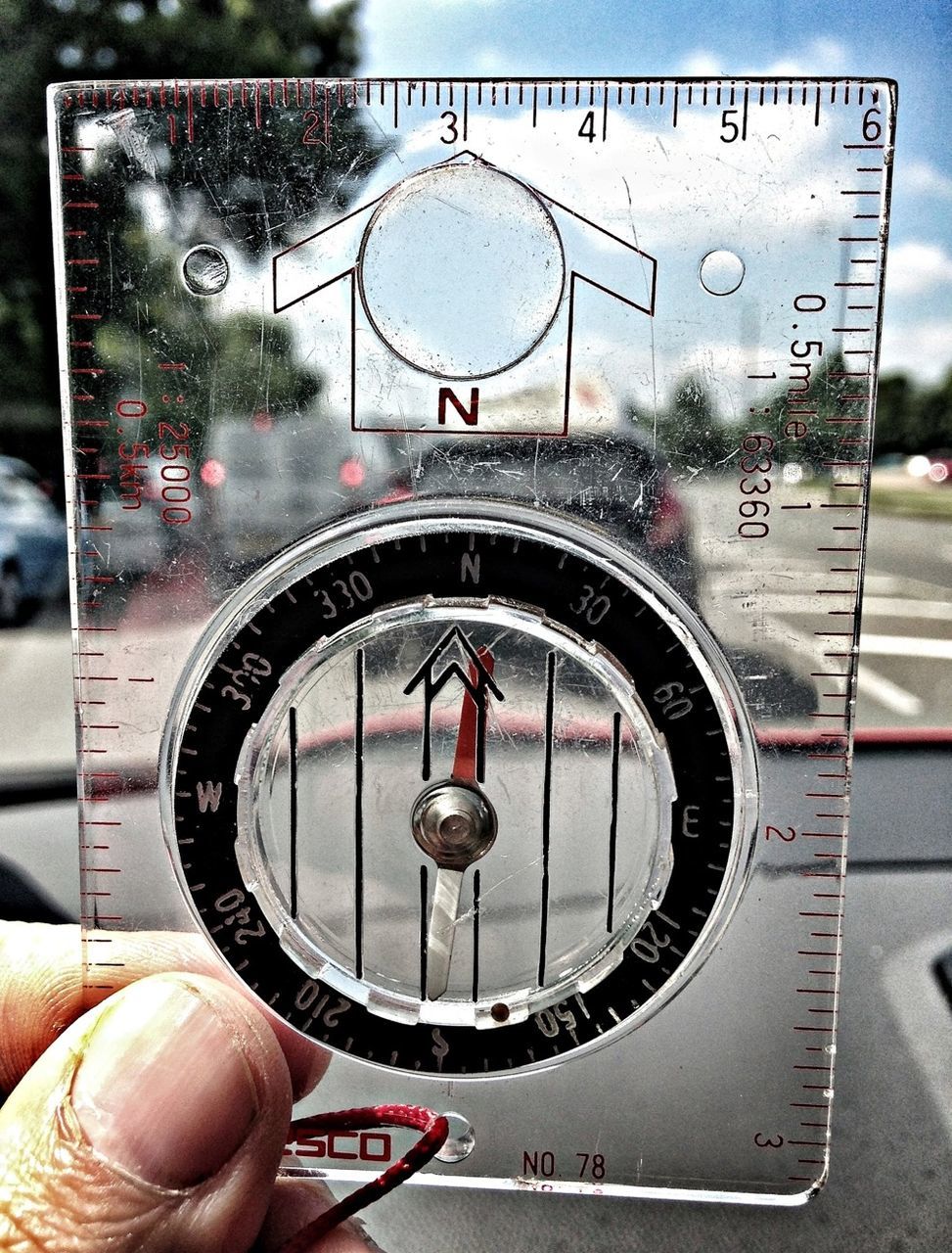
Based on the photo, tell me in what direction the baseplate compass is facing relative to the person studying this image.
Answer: facing the viewer

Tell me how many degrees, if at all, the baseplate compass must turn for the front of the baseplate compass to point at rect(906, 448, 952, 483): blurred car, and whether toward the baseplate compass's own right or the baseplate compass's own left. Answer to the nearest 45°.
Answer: approximately 135° to the baseplate compass's own left

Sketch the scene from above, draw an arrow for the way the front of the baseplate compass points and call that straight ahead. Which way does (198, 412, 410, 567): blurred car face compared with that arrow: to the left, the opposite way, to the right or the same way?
the opposite way

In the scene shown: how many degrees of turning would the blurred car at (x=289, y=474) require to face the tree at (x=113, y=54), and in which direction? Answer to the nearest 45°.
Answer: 0° — it already faces it

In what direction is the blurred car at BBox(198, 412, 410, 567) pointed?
away from the camera

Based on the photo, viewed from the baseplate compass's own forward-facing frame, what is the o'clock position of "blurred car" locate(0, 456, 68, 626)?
The blurred car is roughly at 5 o'clock from the baseplate compass.

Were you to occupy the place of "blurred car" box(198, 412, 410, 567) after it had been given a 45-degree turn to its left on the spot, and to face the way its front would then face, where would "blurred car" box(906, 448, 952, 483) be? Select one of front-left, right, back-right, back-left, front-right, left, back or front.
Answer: right

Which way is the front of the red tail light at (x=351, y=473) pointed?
toward the camera
